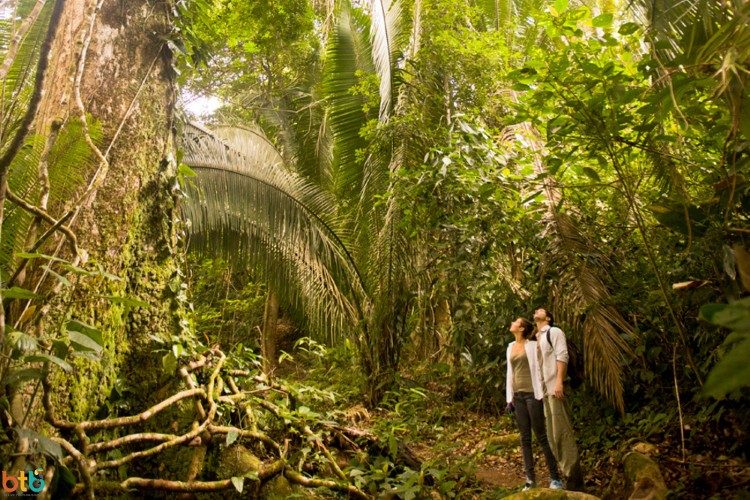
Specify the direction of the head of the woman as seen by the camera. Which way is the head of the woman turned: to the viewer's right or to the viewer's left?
to the viewer's left

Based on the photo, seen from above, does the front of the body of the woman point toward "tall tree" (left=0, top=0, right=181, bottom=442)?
yes

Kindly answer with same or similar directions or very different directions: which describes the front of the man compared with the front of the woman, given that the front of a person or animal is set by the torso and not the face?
same or similar directions

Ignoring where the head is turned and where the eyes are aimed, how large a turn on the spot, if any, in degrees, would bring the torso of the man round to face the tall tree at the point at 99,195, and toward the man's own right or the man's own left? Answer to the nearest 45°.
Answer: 0° — they already face it

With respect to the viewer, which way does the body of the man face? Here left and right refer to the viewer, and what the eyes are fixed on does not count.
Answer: facing the viewer and to the left of the viewer

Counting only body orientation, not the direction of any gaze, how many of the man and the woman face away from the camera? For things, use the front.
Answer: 0
